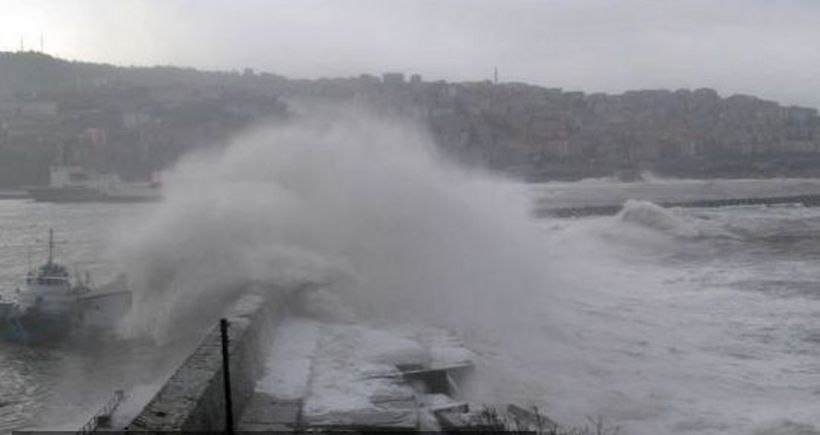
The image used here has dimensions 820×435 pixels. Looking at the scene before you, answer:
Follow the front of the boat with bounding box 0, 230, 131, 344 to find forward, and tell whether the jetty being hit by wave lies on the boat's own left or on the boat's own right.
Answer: on the boat's own right
